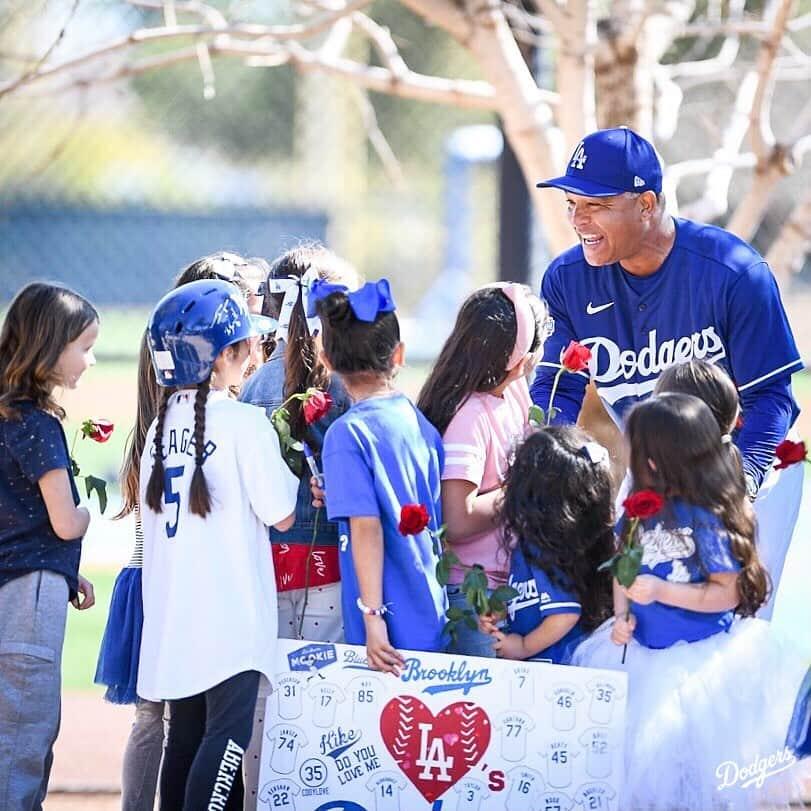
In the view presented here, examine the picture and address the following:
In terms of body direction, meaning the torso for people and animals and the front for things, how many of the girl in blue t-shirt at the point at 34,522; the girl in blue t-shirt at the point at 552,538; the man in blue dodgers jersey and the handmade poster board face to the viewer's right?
1

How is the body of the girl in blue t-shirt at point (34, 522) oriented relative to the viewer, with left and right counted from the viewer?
facing to the right of the viewer

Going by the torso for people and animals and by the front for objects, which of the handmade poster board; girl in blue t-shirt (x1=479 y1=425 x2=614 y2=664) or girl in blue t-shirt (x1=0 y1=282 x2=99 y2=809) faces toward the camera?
the handmade poster board

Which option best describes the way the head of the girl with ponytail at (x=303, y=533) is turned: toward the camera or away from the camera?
away from the camera

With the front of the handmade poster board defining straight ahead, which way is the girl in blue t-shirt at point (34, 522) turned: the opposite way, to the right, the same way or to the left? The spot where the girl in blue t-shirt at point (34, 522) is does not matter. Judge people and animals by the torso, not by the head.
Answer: to the left
